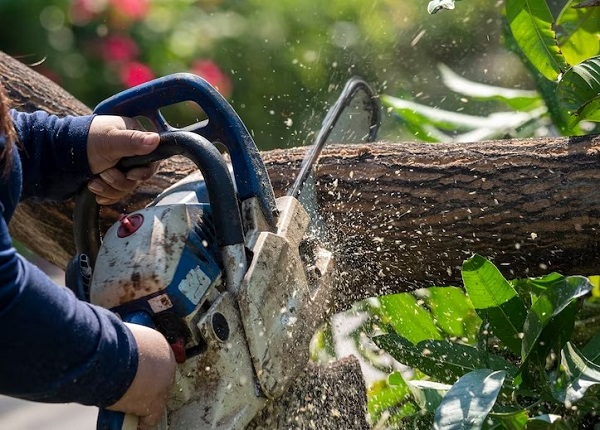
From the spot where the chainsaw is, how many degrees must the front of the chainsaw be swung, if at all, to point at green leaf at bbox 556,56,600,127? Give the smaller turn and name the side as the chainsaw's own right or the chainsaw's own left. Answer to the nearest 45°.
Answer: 0° — it already faces it

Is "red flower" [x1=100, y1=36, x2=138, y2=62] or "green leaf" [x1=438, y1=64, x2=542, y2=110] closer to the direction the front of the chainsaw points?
the green leaf

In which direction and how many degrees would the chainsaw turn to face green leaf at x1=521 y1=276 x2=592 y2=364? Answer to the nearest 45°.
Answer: approximately 45° to its right

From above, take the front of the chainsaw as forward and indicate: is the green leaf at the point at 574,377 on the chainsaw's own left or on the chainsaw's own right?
on the chainsaw's own right

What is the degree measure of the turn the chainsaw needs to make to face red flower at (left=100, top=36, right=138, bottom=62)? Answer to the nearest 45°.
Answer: approximately 45° to its left

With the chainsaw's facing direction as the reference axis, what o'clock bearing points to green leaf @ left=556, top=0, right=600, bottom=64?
The green leaf is roughly at 12 o'clock from the chainsaw.

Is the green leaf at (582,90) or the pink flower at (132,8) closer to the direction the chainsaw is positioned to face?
the green leaf

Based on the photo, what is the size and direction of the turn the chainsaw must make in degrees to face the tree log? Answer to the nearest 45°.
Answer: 0° — it already faces it

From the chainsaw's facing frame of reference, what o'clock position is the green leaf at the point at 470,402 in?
The green leaf is roughly at 2 o'clock from the chainsaw.

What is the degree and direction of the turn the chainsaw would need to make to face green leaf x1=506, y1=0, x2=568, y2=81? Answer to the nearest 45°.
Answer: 0° — it already faces it

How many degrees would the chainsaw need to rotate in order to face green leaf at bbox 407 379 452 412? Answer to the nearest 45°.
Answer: approximately 45° to its right

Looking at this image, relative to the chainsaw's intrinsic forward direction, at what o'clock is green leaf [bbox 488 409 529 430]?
The green leaf is roughly at 2 o'clock from the chainsaw.

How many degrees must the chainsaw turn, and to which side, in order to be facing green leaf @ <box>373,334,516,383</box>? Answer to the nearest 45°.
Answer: approximately 45° to its right

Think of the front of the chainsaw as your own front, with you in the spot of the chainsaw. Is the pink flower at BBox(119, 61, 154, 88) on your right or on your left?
on your left

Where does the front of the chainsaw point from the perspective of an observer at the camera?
facing away from the viewer and to the right of the viewer
